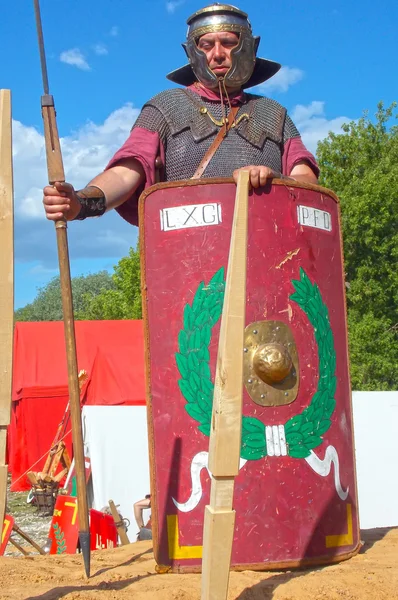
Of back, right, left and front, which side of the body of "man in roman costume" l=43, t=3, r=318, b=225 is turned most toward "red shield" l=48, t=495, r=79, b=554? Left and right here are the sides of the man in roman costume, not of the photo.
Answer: back

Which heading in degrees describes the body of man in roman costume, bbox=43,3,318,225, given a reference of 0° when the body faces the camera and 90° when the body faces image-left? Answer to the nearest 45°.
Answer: approximately 0°

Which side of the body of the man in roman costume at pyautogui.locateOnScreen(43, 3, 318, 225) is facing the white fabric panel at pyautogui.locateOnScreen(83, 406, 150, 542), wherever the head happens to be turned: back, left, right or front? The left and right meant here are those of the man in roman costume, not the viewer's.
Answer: back

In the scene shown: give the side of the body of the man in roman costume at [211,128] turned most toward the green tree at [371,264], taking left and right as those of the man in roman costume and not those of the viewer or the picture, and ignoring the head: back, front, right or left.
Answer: back

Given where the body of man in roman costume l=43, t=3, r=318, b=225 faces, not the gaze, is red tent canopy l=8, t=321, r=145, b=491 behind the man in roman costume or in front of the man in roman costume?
behind

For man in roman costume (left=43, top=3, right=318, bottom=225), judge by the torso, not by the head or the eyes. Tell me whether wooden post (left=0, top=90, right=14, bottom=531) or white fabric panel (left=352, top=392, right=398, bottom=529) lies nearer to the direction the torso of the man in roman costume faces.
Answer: the wooden post

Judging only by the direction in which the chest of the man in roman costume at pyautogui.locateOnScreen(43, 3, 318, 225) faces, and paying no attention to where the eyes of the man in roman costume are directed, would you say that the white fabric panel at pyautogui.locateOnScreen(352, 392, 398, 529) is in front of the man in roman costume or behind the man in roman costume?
behind

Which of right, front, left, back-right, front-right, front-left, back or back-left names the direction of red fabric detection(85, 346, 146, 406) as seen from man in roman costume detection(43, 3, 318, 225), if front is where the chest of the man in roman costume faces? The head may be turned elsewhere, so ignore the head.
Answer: back
